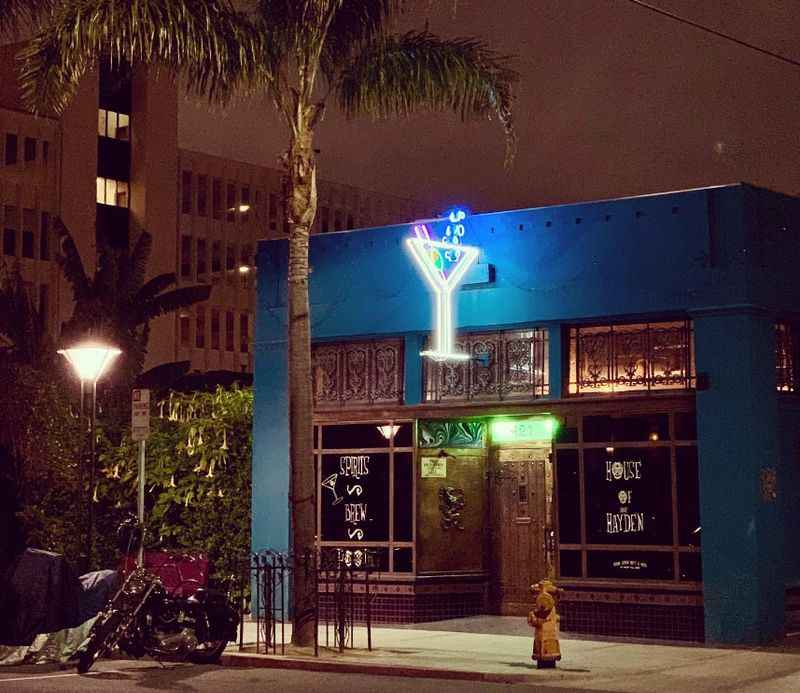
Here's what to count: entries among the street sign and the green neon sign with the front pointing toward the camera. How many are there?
2

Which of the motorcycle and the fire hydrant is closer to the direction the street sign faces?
the motorcycle

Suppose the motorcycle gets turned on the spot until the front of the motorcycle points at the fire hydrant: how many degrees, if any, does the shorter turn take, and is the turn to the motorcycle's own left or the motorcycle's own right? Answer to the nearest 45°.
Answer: approximately 135° to the motorcycle's own left

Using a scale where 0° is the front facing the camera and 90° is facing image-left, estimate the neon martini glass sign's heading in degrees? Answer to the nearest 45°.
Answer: approximately 45°

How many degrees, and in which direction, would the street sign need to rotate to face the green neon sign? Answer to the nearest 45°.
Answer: approximately 90° to its left

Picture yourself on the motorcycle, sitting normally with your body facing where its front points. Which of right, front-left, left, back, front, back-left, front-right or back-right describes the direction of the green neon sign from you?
back

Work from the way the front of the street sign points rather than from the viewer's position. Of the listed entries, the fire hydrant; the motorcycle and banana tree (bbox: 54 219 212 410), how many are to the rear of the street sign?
1

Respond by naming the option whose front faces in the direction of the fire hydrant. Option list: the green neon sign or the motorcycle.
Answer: the green neon sign

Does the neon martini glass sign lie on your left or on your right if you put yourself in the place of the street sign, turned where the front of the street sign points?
on your left

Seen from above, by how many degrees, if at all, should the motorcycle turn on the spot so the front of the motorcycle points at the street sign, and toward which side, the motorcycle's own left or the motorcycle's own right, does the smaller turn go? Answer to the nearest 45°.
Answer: approximately 135° to the motorcycle's own right

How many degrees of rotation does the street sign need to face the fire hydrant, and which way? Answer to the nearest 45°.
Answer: approximately 45° to its left
